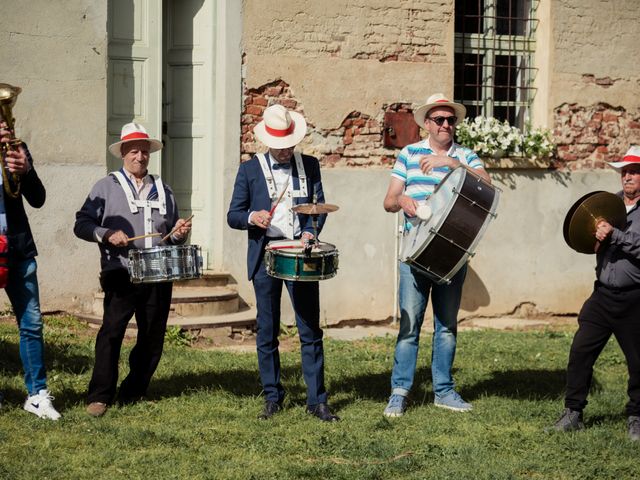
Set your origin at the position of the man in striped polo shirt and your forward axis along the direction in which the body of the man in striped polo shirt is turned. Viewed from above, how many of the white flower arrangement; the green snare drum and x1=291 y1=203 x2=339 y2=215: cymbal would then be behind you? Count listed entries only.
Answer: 1

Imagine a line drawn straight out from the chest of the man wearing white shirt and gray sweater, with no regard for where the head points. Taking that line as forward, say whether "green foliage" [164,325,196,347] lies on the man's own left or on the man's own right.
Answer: on the man's own left

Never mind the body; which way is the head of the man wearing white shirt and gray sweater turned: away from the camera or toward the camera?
toward the camera

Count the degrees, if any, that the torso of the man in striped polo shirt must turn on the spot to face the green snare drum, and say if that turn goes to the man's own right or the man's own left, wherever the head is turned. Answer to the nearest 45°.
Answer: approximately 45° to the man's own right

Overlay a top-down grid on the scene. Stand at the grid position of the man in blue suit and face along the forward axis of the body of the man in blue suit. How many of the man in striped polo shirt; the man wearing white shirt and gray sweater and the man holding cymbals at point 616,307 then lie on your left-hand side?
2

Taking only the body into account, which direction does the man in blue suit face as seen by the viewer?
toward the camera

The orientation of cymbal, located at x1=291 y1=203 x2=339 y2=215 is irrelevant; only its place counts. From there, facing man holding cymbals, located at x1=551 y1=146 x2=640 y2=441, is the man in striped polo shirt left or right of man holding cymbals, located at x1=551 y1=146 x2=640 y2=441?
left

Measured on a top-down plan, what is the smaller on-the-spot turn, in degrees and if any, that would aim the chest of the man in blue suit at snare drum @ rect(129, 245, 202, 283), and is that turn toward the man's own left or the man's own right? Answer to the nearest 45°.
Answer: approximately 45° to the man's own right

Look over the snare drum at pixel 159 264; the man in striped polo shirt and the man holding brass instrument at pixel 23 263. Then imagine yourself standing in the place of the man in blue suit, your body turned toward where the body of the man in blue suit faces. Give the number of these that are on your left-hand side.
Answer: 1

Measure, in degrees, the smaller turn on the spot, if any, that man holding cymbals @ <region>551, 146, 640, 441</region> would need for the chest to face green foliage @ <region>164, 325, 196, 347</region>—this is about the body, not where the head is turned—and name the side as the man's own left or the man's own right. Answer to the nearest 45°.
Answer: approximately 90° to the man's own right

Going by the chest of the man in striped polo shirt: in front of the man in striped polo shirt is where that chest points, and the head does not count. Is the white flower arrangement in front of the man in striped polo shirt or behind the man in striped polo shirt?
behind

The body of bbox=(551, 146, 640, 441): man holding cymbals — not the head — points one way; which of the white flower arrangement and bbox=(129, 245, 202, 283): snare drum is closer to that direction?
the snare drum

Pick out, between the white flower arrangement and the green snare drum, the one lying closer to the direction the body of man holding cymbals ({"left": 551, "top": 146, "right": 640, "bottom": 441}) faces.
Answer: the green snare drum

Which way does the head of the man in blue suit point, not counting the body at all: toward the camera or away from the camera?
toward the camera

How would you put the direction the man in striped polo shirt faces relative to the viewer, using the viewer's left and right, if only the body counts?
facing the viewer
